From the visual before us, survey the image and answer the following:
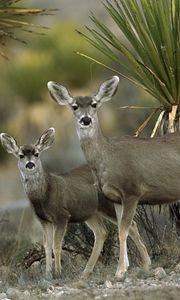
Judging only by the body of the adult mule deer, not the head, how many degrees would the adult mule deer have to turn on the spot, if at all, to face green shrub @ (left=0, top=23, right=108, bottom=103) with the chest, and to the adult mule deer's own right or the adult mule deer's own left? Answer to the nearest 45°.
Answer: approximately 90° to the adult mule deer's own right

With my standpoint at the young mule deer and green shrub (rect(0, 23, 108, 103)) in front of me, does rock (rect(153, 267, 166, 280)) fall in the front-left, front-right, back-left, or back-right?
back-right

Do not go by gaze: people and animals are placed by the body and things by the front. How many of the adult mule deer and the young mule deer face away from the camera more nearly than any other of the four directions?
0

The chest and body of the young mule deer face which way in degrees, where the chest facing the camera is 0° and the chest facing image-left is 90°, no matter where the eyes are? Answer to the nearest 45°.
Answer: approximately 45°

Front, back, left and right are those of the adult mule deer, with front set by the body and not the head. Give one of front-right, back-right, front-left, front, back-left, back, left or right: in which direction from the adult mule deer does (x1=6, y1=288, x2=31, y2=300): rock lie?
front-left

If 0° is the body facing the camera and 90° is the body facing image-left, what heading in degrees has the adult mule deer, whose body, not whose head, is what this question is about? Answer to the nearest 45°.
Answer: approximately 90°
